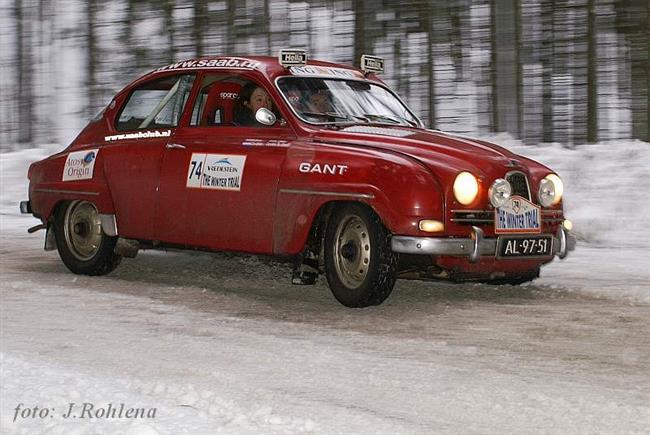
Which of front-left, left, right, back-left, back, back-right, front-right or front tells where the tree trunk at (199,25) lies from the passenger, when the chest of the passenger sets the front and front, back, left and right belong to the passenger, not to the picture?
back-left

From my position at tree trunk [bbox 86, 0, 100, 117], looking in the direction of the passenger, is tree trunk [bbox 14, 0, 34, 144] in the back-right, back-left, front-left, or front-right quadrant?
back-right

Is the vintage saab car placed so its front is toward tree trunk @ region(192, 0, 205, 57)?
no

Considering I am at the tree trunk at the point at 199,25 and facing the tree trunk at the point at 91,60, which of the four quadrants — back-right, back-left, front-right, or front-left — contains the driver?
back-left

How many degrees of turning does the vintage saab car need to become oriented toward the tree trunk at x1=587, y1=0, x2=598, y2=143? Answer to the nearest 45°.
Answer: approximately 90° to its left

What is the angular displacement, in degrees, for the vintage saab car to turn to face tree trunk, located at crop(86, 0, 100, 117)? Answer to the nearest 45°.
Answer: approximately 135° to its left

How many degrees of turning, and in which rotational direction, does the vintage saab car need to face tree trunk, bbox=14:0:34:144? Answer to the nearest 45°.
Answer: approximately 135° to its left

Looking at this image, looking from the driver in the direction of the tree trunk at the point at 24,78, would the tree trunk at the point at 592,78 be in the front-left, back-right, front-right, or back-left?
front-right

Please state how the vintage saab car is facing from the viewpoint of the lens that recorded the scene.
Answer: facing the viewer and to the right of the viewer

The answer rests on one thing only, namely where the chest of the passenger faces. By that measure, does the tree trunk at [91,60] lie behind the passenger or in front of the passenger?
behind

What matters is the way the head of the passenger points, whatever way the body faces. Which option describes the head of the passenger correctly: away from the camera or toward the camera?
toward the camera

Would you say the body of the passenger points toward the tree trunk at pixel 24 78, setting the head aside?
no
